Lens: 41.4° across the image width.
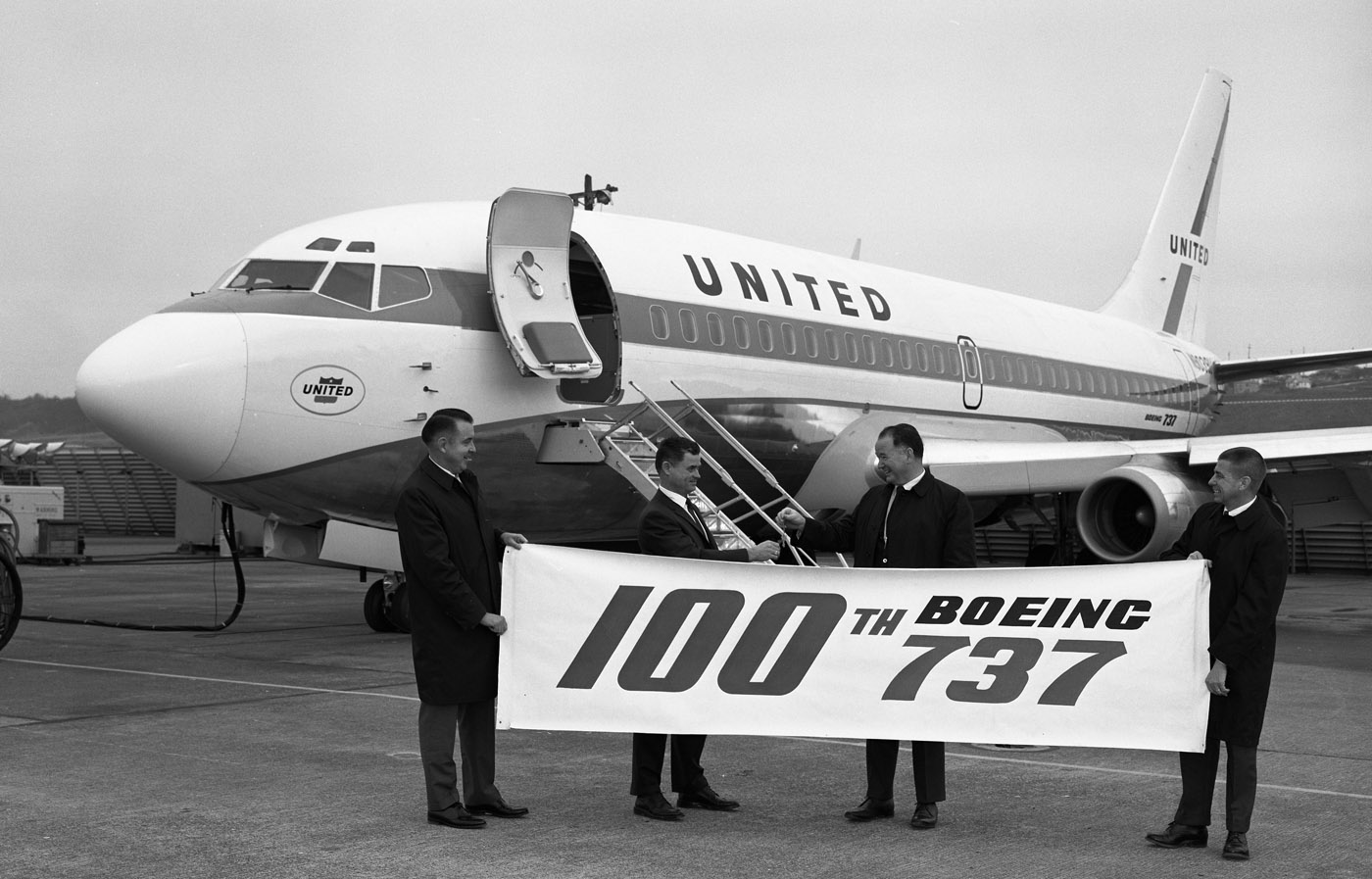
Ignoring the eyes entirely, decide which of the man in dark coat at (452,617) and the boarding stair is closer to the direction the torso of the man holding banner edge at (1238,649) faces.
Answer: the man in dark coat

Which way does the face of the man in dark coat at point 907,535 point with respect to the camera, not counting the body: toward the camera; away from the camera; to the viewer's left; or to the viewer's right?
to the viewer's left

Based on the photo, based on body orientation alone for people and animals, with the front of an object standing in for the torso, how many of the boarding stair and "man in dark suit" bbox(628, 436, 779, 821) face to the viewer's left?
0

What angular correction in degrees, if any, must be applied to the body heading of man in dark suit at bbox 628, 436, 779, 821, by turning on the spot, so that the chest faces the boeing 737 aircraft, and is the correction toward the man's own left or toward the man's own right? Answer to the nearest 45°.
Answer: approximately 135° to the man's own left

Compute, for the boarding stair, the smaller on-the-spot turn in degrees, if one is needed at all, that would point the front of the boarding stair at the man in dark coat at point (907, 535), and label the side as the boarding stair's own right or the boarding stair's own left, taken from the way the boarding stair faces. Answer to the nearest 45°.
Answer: approximately 45° to the boarding stair's own right

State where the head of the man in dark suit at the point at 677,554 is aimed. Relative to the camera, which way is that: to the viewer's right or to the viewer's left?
to the viewer's right

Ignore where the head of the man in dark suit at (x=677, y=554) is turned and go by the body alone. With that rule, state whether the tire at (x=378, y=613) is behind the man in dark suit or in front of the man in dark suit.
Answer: behind

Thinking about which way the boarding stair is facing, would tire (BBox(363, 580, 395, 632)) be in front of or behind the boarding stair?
behind

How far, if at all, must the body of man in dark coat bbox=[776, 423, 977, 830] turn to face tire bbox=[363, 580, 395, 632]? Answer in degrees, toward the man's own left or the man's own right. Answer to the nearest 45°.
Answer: approximately 90° to the man's own right

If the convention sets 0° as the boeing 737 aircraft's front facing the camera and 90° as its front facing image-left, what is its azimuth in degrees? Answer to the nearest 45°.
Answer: approximately 45°

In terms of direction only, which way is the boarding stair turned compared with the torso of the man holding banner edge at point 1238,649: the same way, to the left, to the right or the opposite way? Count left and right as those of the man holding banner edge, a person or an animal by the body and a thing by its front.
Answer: to the left

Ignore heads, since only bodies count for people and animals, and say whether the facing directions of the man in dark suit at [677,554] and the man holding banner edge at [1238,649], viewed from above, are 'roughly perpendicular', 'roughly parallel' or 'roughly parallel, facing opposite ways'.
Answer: roughly perpendicular

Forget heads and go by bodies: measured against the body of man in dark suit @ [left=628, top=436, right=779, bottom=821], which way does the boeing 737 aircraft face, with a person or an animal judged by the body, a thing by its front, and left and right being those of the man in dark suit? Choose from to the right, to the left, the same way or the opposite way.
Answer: to the right

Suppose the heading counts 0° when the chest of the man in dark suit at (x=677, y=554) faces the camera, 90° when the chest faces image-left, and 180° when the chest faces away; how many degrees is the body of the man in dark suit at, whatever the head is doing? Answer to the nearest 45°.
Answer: approximately 315°

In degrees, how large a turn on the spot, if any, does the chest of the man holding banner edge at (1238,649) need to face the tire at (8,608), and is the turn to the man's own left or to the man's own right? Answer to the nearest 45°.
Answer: approximately 45° to the man's own right
